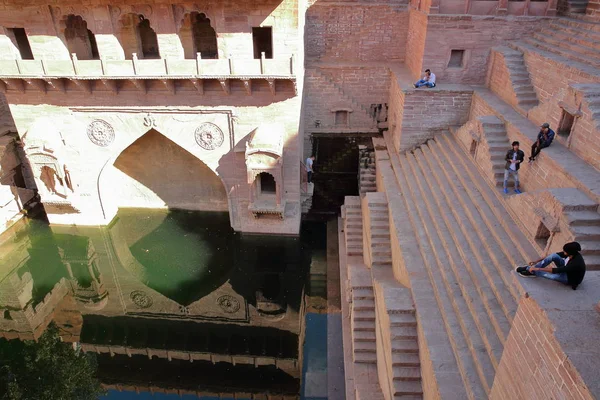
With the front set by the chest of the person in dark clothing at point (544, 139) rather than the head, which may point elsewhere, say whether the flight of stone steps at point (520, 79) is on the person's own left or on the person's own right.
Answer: on the person's own right

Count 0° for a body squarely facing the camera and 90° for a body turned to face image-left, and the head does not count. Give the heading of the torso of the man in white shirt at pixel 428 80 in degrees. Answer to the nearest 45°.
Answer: approximately 90°

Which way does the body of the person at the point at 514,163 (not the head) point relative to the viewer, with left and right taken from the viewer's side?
facing the viewer

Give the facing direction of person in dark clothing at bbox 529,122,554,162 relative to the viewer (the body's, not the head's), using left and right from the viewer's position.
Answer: facing the viewer and to the left of the viewer

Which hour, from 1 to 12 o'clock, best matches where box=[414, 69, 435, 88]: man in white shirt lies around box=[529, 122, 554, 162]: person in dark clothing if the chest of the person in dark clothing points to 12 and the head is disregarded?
The man in white shirt is roughly at 3 o'clock from the person in dark clothing.

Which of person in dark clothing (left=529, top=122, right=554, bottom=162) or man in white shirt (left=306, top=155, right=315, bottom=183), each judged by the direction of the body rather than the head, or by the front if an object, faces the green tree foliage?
the person in dark clothing
